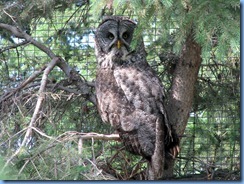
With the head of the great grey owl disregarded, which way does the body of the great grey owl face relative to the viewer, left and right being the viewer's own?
facing the viewer and to the left of the viewer
